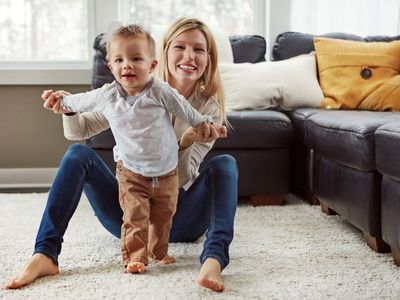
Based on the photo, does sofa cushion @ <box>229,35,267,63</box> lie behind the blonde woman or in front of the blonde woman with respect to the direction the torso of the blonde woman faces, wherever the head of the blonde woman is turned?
behind

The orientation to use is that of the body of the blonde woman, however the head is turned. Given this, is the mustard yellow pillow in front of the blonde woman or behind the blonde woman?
behind

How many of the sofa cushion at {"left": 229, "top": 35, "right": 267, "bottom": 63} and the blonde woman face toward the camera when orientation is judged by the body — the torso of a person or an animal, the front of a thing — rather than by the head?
2

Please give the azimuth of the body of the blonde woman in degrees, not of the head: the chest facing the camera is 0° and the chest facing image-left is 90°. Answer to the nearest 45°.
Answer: approximately 0°

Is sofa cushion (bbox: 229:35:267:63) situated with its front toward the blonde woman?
yes
